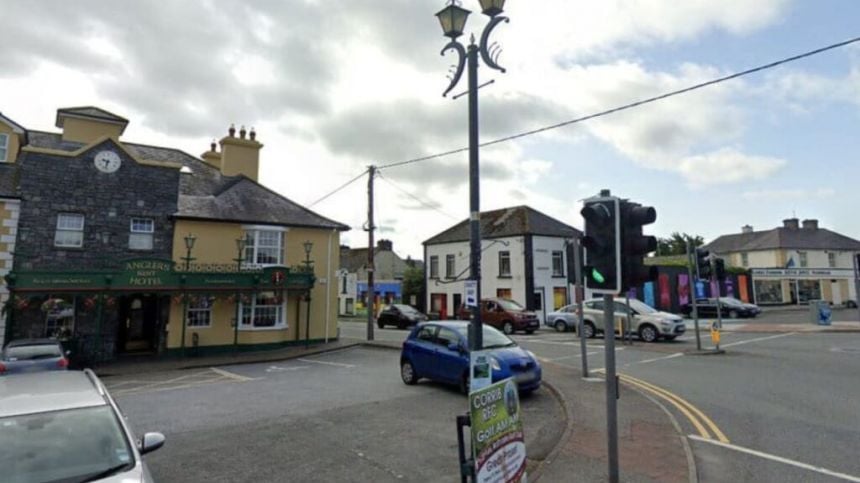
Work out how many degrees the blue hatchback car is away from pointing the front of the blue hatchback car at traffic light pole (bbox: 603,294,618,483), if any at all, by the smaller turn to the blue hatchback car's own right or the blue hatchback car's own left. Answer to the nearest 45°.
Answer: approximately 45° to the blue hatchback car's own right

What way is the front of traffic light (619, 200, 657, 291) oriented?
to the viewer's right

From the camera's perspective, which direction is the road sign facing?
toward the camera

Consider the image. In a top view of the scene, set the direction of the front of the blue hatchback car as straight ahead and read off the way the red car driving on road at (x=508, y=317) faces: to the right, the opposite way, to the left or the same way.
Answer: the same way

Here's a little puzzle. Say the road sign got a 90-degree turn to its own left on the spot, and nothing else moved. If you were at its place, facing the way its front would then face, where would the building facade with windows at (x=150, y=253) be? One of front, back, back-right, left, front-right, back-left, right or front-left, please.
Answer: back-left

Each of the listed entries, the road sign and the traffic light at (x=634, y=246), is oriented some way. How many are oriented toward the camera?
1

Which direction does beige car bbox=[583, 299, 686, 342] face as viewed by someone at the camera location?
facing the viewer and to the right of the viewer

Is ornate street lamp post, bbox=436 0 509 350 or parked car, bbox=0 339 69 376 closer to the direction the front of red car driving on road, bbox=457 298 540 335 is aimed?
the ornate street lamp post

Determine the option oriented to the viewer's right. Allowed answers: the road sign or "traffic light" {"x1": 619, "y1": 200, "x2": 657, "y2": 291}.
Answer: the traffic light

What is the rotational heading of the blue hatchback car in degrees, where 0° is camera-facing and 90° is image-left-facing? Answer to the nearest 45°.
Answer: approximately 315°
